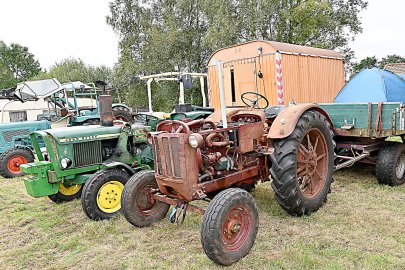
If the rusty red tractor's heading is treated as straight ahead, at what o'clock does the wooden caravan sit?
The wooden caravan is roughly at 5 o'clock from the rusty red tractor.

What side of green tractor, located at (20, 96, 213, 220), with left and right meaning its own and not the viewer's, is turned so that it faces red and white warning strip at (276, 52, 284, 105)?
back

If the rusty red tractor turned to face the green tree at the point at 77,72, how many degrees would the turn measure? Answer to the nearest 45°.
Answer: approximately 90° to its right

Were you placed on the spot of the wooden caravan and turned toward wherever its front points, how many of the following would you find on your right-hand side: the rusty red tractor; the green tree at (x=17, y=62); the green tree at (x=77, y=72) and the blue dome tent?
2

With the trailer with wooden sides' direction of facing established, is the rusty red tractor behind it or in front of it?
in front

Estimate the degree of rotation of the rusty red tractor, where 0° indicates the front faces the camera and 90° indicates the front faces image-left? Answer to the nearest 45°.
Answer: approximately 45°

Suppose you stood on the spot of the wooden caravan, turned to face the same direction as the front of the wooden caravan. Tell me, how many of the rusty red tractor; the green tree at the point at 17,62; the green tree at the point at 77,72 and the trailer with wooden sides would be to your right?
2

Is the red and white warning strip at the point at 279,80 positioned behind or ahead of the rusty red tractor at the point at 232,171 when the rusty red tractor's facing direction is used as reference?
behind

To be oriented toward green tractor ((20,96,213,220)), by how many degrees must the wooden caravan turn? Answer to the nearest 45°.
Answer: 0° — it already faces it

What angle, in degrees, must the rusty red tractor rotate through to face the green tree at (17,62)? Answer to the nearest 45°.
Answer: approximately 90° to its right

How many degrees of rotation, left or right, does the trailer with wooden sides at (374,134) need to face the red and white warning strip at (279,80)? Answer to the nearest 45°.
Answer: approximately 90° to its right

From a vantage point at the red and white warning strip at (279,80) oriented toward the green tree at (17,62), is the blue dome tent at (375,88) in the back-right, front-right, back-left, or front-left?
back-right
